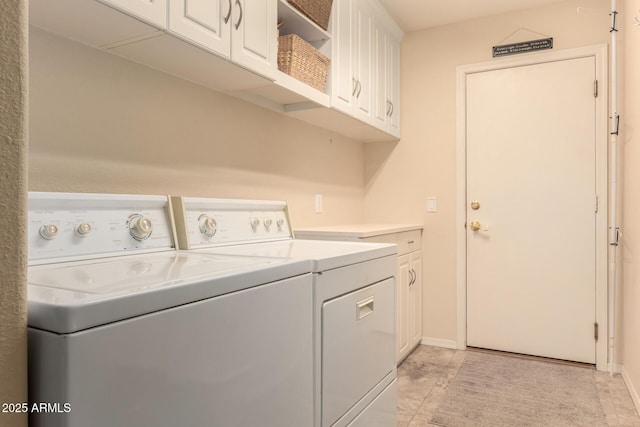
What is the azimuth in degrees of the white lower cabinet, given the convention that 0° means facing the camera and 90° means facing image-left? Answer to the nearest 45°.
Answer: approximately 315°

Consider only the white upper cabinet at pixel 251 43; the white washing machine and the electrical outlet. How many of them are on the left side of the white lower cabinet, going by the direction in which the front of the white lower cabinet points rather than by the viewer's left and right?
0

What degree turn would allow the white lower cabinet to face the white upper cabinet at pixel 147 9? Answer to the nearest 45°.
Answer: approximately 90° to its right

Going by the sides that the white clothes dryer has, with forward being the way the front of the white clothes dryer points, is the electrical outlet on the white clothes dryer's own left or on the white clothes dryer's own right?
on the white clothes dryer's own left

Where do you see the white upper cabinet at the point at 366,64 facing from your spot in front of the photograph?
facing the viewer and to the right of the viewer

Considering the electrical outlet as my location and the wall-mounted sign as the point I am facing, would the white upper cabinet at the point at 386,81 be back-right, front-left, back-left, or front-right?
front-left

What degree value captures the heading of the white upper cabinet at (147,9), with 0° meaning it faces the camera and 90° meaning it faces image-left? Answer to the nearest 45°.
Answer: approximately 315°

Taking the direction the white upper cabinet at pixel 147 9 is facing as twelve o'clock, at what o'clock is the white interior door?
The white interior door is roughly at 10 o'clock from the white upper cabinet.

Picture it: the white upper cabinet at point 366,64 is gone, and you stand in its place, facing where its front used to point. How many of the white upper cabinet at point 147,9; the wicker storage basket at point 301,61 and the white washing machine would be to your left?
0

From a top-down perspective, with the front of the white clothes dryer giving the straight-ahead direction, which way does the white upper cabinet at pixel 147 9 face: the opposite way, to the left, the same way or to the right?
the same way

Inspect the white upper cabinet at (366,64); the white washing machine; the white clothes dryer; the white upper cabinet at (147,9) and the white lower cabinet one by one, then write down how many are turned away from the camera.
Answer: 0

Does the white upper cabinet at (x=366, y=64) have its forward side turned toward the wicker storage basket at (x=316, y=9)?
no

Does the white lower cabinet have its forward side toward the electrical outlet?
no

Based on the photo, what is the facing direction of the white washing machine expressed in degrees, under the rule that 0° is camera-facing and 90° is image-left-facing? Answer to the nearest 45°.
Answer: approximately 315°

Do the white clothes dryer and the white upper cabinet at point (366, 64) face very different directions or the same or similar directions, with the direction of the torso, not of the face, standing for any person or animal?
same or similar directions

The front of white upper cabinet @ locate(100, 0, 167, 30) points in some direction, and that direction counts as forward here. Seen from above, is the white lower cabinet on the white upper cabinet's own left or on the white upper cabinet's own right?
on the white upper cabinet's own left

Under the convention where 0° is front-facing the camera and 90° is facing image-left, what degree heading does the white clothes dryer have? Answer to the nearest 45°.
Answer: approximately 315°
